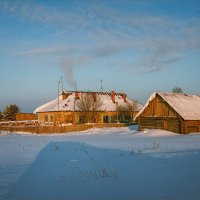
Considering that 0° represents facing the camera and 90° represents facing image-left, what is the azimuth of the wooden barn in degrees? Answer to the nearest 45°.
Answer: approximately 45°
